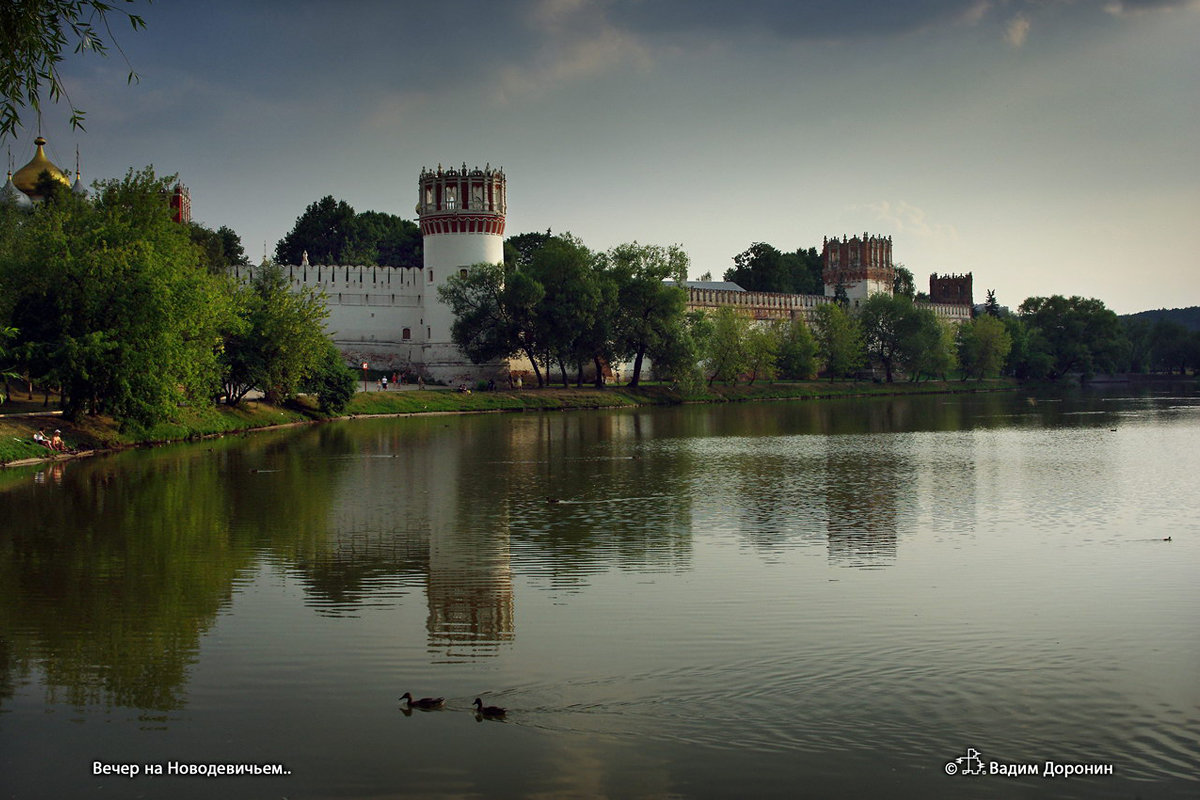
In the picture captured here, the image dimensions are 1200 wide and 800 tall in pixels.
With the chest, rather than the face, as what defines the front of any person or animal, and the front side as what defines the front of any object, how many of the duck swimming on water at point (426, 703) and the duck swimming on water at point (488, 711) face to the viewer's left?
2

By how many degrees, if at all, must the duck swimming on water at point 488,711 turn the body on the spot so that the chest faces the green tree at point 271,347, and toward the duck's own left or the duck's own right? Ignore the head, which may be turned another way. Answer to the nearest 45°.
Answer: approximately 90° to the duck's own right

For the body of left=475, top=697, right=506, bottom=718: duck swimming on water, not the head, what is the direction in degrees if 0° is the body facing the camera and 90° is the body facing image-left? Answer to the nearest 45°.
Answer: approximately 90°

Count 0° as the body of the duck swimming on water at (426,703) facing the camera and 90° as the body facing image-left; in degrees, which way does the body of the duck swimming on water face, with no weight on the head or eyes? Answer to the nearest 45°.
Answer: approximately 90°

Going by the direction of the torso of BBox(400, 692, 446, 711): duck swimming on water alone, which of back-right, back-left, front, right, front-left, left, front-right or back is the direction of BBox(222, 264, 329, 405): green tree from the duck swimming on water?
right

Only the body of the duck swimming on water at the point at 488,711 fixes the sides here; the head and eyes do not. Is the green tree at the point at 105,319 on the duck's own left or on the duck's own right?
on the duck's own right

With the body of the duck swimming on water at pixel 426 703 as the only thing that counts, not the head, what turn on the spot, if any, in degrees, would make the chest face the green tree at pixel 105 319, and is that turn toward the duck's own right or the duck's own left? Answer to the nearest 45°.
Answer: approximately 90° to the duck's own right
